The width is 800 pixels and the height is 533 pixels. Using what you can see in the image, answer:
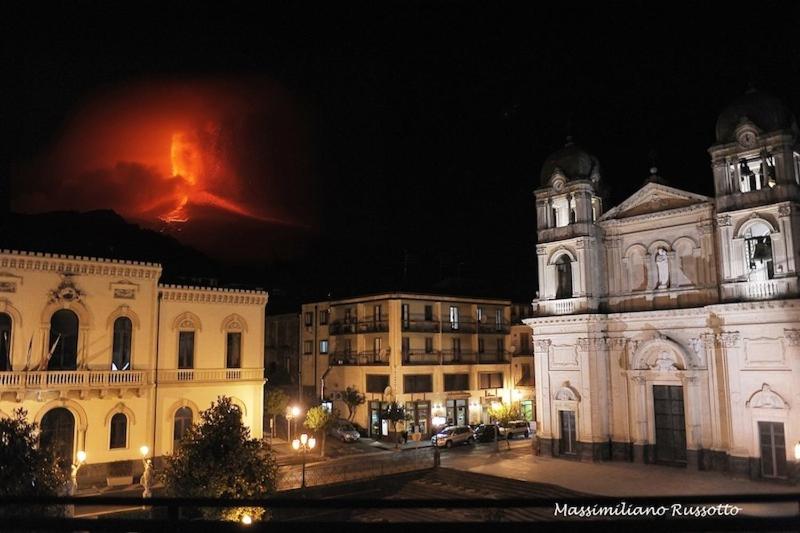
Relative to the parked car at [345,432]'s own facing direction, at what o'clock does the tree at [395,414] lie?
The tree is roughly at 11 o'clock from the parked car.

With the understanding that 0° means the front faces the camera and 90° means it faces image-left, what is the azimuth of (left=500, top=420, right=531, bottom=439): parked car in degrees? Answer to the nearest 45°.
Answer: approximately 90°

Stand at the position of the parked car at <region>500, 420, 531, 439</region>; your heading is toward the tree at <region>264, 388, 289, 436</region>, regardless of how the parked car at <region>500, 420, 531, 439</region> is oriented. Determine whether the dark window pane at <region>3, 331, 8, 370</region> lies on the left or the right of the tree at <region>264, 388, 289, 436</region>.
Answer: left

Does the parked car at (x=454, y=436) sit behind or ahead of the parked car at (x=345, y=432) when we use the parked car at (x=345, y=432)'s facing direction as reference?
ahead

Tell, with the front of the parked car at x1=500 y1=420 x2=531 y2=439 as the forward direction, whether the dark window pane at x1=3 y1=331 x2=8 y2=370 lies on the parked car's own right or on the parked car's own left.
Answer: on the parked car's own left

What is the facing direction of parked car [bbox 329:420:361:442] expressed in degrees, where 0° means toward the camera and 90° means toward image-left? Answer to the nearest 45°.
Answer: approximately 315°

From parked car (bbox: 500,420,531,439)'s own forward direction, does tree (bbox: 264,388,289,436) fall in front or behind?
in front

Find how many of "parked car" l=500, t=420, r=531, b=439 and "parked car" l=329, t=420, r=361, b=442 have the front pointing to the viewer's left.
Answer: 1

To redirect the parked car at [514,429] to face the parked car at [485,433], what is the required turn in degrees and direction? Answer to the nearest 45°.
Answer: approximately 45° to its left
